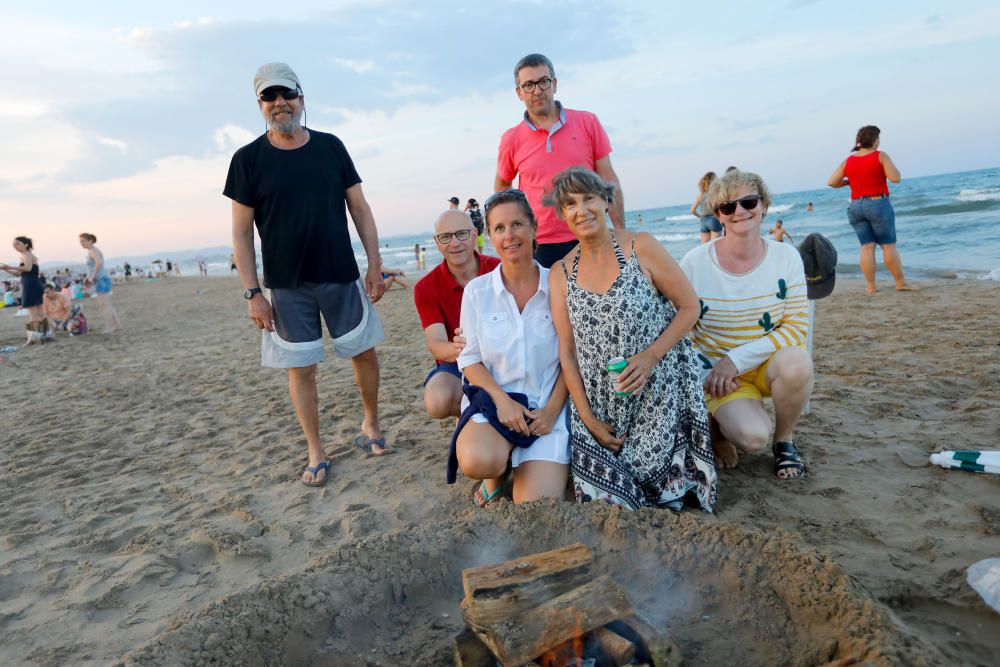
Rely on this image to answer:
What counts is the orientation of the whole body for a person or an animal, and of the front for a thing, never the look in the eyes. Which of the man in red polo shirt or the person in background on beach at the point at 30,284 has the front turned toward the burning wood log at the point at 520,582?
the man in red polo shirt

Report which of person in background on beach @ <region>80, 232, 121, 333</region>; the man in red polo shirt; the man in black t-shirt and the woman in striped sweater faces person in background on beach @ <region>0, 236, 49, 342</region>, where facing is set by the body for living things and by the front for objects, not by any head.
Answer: person in background on beach @ <region>80, 232, 121, 333</region>

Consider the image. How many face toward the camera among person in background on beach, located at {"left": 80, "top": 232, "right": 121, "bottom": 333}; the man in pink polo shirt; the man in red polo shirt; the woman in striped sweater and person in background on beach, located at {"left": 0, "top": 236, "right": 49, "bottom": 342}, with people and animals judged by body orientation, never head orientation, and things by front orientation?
3

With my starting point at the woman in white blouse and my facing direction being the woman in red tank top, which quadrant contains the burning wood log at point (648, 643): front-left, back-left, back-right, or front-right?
back-right

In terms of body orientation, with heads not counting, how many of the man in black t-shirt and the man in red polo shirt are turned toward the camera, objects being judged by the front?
2

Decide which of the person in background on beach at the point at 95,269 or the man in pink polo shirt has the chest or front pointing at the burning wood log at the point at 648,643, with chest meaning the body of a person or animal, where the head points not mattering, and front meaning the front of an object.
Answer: the man in pink polo shirt

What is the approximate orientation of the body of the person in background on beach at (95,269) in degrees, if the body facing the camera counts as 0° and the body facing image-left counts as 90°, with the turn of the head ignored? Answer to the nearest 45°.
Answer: approximately 90°

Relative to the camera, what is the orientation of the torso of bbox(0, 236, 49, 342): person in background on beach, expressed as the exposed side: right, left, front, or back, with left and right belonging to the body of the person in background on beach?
left

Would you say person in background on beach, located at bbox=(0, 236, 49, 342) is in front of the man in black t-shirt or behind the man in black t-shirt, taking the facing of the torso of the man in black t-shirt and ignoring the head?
behind

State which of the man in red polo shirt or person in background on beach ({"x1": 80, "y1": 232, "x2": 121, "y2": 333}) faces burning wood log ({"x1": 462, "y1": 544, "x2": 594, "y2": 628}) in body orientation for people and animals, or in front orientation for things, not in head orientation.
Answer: the man in red polo shirt

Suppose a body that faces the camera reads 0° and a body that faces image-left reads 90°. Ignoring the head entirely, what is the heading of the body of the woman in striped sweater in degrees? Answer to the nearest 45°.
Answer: approximately 0°
